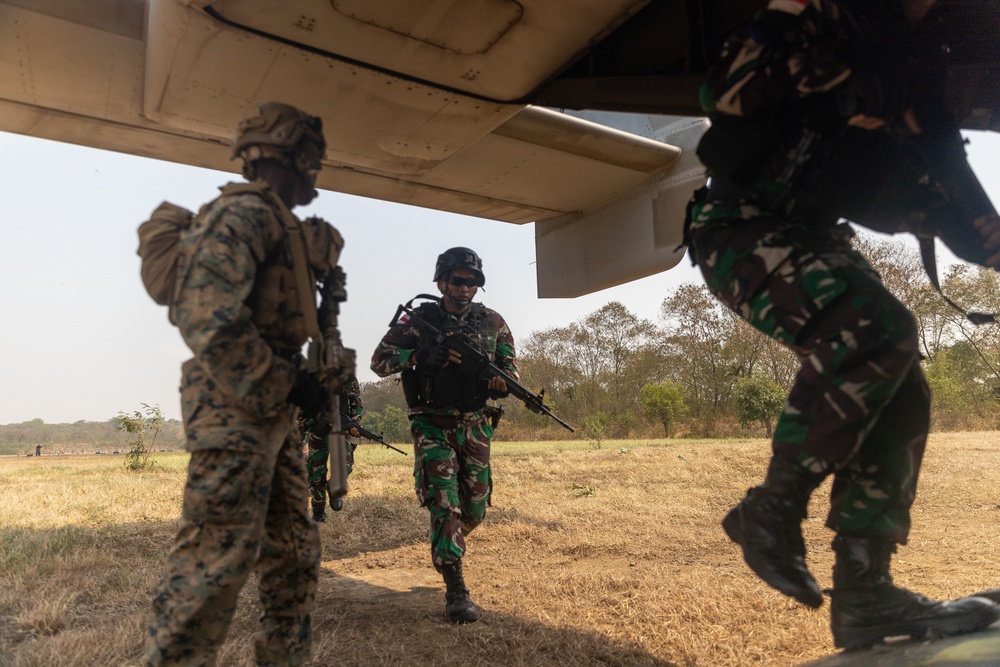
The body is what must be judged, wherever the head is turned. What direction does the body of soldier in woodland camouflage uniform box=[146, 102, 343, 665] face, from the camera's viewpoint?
to the viewer's right

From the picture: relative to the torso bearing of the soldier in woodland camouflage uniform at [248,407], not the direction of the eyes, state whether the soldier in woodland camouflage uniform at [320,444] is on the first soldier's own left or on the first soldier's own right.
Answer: on the first soldier's own left

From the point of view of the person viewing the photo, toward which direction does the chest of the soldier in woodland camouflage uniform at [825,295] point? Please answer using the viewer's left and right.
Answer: facing to the right of the viewer

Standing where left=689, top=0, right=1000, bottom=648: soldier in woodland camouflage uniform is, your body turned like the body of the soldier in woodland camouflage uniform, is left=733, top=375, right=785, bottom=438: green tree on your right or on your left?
on your left
